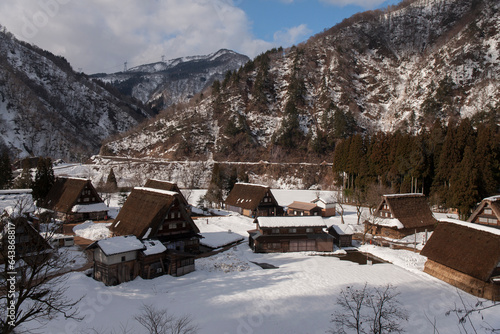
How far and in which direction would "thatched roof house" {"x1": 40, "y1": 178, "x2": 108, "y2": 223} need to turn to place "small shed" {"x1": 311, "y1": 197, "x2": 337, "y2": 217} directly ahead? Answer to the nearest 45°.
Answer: approximately 45° to its left

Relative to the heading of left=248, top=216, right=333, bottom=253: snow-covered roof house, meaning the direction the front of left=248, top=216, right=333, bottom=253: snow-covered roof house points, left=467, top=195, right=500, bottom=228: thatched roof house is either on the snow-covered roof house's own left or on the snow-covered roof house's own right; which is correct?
on the snow-covered roof house's own left

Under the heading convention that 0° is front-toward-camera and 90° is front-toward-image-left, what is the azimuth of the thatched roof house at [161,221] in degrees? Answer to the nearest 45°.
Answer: approximately 315°

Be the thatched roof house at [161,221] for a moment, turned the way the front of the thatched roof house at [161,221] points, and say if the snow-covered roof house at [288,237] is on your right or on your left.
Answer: on your left

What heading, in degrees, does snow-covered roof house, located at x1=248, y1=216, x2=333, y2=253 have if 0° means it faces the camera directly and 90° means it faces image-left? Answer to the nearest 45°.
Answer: approximately 0°

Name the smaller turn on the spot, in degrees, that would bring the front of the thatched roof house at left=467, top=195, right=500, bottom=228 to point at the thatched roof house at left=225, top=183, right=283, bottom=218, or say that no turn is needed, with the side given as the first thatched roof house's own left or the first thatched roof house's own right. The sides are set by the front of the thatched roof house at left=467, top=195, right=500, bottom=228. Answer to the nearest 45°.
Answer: approximately 45° to the first thatched roof house's own right

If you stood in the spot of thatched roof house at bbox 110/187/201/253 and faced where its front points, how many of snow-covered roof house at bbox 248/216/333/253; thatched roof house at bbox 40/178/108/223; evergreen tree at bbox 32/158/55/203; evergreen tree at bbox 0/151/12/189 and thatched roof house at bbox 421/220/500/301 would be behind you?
3

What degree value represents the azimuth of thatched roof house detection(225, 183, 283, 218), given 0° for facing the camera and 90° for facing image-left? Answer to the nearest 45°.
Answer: approximately 315°

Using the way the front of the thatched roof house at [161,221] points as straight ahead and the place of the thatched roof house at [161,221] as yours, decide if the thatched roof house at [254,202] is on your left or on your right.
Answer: on your left
